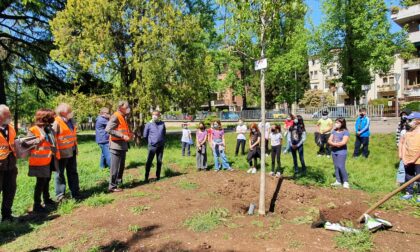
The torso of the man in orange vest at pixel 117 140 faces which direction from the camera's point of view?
to the viewer's right

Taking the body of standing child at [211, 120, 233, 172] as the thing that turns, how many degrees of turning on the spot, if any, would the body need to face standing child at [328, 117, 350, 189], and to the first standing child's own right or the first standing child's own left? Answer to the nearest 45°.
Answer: approximately 45° to the first standing child's own left

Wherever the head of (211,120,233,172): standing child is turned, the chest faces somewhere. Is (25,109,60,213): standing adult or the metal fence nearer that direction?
the standing adult

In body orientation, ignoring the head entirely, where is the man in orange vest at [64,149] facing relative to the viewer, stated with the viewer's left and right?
facing the viewer and to the right of the viewer

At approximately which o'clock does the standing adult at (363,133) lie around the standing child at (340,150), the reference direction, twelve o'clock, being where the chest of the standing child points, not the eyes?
The standing adult is roughly at 5 o'clock from the standing child.

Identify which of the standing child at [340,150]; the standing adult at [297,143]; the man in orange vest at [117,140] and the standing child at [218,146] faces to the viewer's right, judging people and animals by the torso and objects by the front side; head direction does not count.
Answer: the man in orange vest

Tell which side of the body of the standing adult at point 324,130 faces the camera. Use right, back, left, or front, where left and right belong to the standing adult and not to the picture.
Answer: front

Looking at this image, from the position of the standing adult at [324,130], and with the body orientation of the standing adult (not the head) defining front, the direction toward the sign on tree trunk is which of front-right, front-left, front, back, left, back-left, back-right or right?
front

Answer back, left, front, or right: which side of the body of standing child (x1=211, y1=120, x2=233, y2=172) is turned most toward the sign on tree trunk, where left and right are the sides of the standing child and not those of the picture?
front

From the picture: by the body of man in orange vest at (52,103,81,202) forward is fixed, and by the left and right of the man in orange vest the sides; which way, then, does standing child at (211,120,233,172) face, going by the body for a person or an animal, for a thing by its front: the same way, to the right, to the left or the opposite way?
to the right
